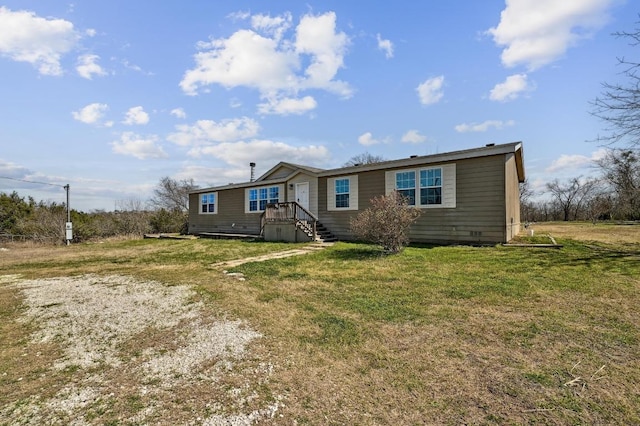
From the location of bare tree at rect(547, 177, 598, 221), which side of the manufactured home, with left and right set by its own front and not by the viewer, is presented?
back

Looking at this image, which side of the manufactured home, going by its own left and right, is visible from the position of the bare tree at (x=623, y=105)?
left

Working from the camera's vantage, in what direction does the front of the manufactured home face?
facing the viewer and to the left of the viewer

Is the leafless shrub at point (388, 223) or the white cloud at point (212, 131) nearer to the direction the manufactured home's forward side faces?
the leafless shrub

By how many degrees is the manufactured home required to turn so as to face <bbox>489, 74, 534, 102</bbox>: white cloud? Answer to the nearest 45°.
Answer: approximately 135° to its left

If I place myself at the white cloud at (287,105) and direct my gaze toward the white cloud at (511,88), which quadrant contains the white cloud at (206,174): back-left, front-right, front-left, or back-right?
back-left
